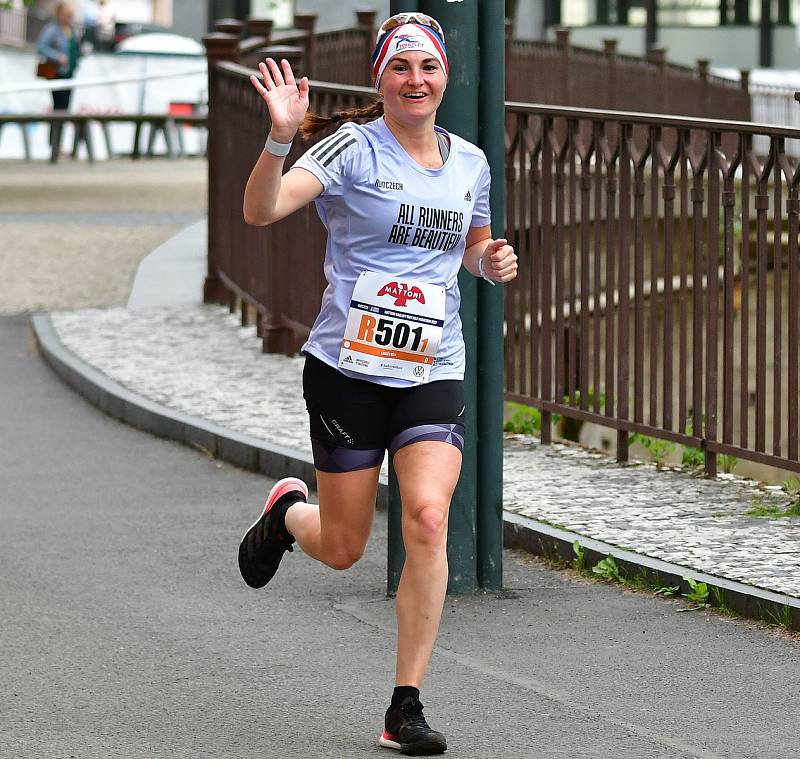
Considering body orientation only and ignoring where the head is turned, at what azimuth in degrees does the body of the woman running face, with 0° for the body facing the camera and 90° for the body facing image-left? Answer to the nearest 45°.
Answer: approximately 315°

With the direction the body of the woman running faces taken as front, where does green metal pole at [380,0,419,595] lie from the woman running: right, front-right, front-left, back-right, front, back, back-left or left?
back-left

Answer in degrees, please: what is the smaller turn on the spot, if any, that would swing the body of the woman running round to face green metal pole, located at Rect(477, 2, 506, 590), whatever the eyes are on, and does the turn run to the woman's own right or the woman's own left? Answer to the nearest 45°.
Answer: approximately 135° to the woman's own left

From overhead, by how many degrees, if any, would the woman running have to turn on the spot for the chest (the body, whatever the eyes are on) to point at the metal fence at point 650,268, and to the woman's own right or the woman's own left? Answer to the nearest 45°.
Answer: approximately 135° to the woman's own left

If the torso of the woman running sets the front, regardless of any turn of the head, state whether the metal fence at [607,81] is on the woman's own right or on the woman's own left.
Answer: on the woman's own left
